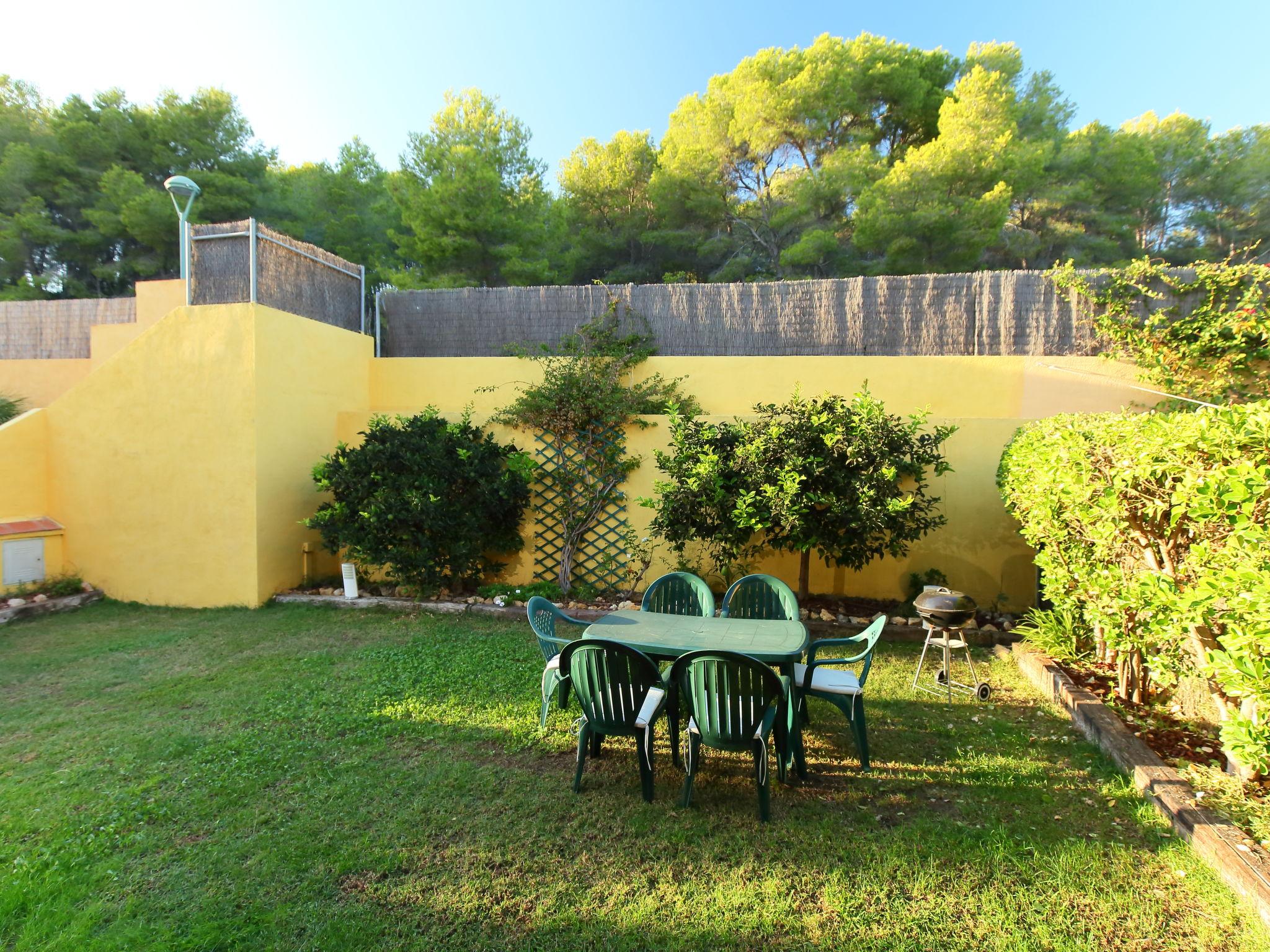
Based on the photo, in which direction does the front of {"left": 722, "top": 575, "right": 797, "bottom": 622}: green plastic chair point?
toward the camera

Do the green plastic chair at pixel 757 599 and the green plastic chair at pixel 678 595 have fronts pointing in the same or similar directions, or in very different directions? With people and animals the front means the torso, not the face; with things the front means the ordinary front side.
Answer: same or similar directions

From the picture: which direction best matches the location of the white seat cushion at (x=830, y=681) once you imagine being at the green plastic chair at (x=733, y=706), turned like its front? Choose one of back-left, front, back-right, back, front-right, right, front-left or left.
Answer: front-right

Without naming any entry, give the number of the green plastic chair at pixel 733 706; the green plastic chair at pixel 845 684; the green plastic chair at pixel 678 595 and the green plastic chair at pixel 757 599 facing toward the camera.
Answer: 2

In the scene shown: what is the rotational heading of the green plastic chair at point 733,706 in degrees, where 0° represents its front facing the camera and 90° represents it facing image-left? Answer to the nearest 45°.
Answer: approximately 180°

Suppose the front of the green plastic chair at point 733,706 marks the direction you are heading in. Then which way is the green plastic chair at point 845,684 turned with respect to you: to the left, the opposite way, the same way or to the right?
to the left

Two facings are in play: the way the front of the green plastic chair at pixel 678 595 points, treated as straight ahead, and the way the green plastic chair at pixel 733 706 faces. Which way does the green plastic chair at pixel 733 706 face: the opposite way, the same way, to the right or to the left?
the opposite way

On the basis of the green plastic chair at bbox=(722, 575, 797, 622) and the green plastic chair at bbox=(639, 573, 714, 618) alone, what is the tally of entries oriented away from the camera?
0

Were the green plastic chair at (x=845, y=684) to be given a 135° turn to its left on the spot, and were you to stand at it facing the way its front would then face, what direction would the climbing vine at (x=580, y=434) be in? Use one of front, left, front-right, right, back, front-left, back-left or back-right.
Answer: back

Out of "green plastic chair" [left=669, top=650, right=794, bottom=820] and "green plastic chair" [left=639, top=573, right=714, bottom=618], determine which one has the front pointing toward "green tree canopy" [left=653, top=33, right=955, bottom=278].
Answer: "green plastic chair" [left=669, top=650, right=794, bottom=820]

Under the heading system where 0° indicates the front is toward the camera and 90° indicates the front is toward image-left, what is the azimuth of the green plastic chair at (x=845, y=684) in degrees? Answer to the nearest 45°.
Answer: approximately 90°

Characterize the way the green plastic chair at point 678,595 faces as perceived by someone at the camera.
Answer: facing the viewer

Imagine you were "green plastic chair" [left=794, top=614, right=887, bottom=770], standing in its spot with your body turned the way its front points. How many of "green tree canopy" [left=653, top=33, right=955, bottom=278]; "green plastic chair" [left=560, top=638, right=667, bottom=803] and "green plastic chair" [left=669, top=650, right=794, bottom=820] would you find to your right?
1

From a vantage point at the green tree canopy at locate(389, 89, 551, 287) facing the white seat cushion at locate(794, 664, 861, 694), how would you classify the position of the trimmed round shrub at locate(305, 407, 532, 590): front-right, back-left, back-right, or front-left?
front-right

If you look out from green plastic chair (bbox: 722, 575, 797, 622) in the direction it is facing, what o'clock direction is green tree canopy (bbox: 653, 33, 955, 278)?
The green tree canopy is roughly at 6 o'clock from the green plastic chair.
